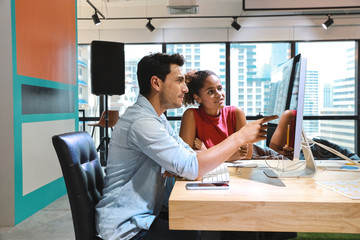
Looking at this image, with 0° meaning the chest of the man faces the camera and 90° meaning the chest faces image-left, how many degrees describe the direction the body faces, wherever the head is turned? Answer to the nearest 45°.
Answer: approximately 270°

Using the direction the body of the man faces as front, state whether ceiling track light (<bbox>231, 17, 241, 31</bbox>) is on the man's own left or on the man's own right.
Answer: on the man's own left

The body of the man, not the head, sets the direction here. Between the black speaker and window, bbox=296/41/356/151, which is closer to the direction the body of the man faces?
the window

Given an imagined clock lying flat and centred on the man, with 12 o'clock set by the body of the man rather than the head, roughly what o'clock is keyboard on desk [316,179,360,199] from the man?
The keyboard on desk is roughly at 12 o'clock from the man.

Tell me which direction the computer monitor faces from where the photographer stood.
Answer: facing to the left of the viewer

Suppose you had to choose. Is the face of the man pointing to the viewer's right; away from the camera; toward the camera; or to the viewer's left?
to the viewer's right

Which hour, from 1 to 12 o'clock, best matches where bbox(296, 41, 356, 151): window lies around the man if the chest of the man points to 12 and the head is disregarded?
The window is roughly at 10 o'clock from the man.

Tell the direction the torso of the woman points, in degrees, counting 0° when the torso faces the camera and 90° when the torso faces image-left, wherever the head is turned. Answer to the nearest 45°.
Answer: approximately 315°

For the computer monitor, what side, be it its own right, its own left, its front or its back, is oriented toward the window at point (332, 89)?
right

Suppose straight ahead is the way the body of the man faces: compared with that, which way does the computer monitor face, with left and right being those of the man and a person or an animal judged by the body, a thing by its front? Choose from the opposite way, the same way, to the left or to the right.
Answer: the opposite way

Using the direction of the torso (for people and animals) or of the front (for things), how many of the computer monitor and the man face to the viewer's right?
1
